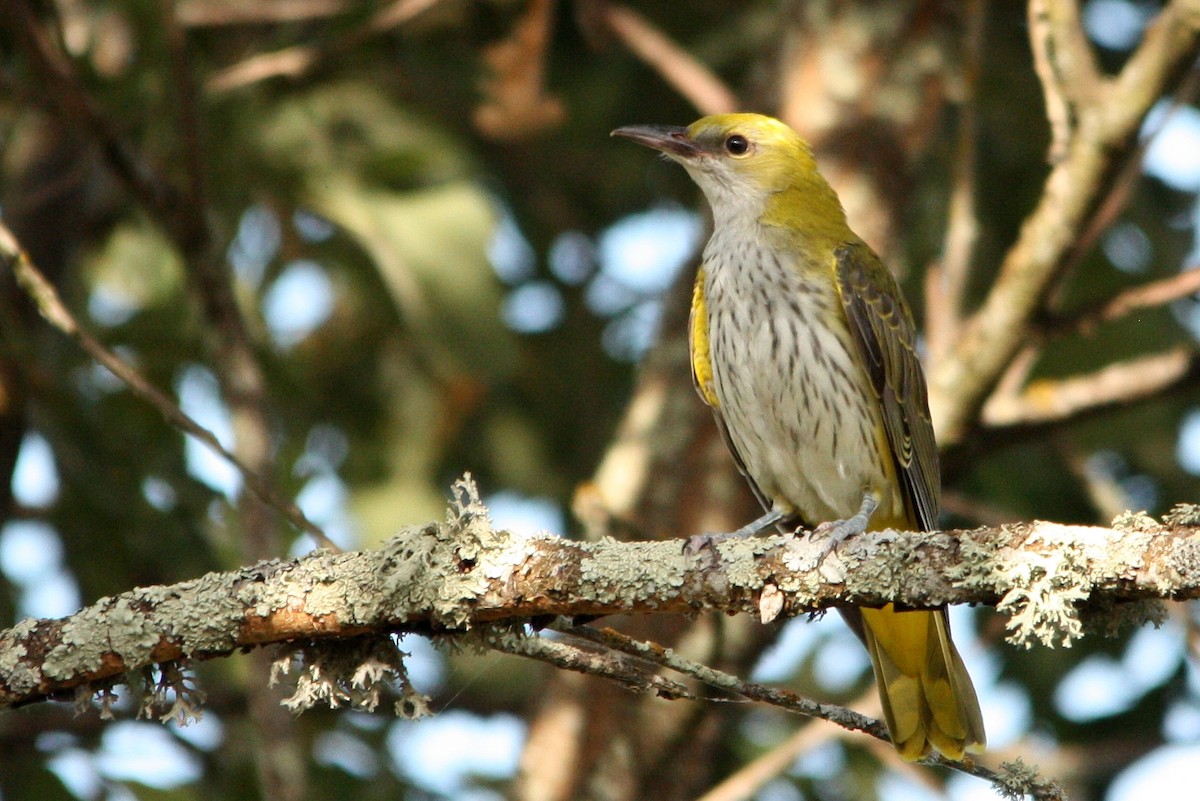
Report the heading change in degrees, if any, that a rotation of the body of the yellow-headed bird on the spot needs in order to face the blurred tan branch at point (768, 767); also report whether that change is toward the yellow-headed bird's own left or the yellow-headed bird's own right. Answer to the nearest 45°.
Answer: approximately 90° to the yellow-headed bird's own right

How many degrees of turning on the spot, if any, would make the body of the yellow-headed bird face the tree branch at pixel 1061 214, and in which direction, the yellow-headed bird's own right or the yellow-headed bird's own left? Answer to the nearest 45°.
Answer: approximately 90° to the yellow-headed bird's own left

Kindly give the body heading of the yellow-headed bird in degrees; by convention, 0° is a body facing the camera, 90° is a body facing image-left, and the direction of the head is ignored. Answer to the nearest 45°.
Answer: approximately 45°

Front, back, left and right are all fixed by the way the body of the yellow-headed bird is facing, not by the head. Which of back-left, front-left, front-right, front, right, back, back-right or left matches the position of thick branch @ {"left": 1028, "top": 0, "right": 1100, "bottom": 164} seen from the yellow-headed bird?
left

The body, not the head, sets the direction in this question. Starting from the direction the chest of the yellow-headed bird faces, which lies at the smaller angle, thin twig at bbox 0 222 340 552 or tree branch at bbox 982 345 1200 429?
the thin twig

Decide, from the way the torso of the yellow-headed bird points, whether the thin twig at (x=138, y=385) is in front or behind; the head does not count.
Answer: in front
